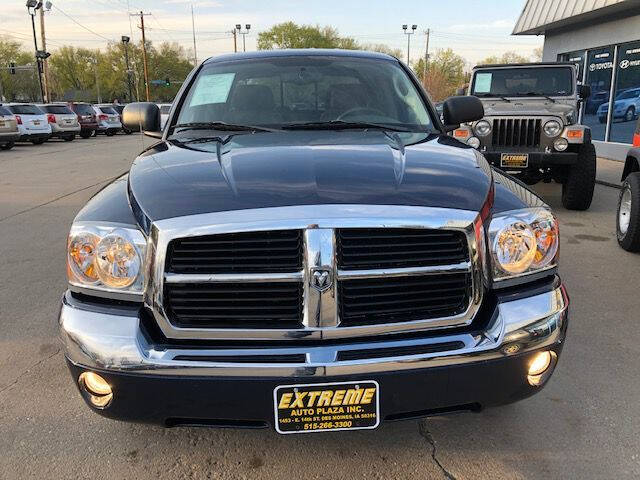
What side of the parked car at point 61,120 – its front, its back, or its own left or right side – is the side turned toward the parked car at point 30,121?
left

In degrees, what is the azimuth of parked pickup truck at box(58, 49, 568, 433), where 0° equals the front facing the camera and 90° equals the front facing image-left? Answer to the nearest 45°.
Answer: approximately 0°

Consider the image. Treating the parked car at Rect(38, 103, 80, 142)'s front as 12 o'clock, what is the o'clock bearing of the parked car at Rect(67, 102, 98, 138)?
the parked car at Rect(67, 102, 98, 138) is roughly at 2 o'clock from the parked car at Rect(38, 103, 80, 142).

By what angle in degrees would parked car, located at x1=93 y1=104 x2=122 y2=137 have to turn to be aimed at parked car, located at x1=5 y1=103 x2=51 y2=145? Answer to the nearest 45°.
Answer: approximately 135° to its left

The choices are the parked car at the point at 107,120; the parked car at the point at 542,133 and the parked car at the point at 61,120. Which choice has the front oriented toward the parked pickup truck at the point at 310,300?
the parked car at the point at 542,133

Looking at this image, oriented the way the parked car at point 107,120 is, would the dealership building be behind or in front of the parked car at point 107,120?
behind

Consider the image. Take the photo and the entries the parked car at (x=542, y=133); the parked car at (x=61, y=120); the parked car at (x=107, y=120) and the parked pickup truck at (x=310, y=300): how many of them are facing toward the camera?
2
